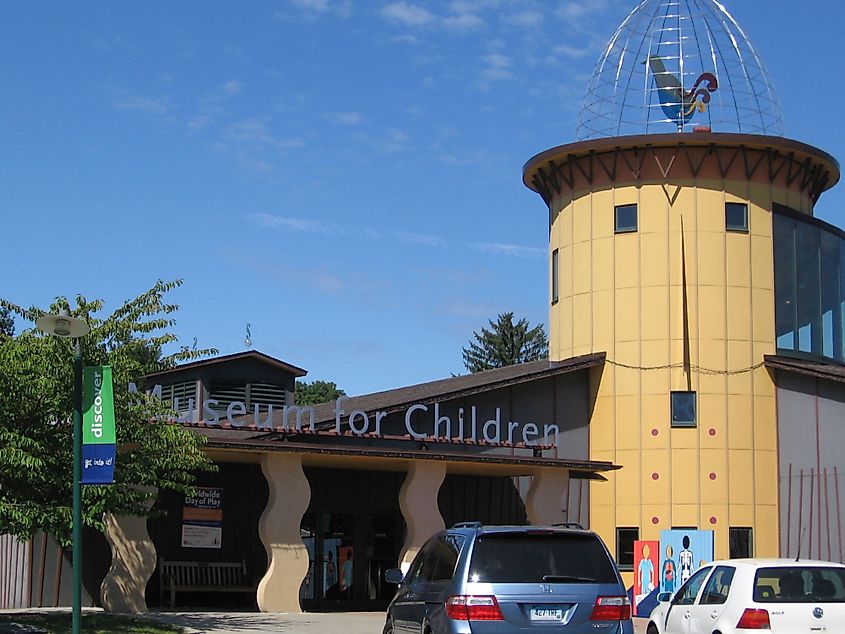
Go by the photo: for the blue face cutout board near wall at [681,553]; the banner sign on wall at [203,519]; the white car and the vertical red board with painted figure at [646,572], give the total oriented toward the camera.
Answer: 3

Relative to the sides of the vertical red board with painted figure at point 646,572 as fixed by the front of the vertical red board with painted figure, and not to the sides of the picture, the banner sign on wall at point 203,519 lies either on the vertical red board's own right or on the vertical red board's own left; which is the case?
on the vertical red board's own right

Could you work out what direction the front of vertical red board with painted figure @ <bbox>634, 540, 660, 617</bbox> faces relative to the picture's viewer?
facing the viewer

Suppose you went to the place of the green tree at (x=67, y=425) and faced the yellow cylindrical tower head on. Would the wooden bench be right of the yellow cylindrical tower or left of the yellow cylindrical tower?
left

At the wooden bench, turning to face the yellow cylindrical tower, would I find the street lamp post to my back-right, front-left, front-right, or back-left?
back-right

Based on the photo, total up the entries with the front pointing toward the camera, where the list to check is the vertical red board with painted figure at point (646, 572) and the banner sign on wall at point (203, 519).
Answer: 2

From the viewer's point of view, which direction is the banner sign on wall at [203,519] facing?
toward the camera

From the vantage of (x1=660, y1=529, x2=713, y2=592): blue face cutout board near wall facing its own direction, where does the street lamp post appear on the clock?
The street lamp post is roughly at 1 o'clock from the blue face cutout board near wall.

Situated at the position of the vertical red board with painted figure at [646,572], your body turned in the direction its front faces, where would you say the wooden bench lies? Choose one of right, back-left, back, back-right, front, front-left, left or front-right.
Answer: right

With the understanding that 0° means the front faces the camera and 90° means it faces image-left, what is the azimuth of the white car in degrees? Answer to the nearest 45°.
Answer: approximately 135°

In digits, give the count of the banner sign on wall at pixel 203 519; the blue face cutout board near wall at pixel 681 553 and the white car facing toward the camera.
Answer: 2
